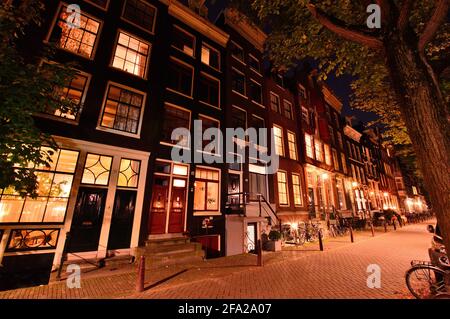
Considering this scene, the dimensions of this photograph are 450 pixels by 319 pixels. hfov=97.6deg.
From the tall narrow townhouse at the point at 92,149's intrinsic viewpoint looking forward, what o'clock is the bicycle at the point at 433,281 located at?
The bicycle is roughly at 12 o'clock from the tall narrow townhouse.

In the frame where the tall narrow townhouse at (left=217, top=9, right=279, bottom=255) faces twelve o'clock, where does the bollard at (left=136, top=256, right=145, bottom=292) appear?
The bollard is roughly at 2 o'clock from the tall narrow townhouse.

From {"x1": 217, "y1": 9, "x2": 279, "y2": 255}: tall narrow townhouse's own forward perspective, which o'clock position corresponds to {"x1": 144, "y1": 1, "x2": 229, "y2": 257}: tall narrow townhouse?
{"x1": 144, "y1": 1, "x2": 229, "y2": 257}: tall narrow townhouse is roughly at 3 o'clock from {"x1": 217, "y1": 9, "x2": 279, "y2": 255}: tall narrow townhouse.

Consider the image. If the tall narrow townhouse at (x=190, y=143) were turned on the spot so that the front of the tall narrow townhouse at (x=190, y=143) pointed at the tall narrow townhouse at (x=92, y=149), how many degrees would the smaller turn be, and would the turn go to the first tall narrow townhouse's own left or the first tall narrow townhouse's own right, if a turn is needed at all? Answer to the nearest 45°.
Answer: approximately 90° to the first tall narrow townhouse's own right

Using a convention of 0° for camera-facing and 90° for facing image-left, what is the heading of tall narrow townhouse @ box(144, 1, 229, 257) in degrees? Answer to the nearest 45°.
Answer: approximately 315°

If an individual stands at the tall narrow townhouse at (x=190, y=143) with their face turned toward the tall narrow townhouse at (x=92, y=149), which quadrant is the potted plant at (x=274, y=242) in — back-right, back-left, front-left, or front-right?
back-left
